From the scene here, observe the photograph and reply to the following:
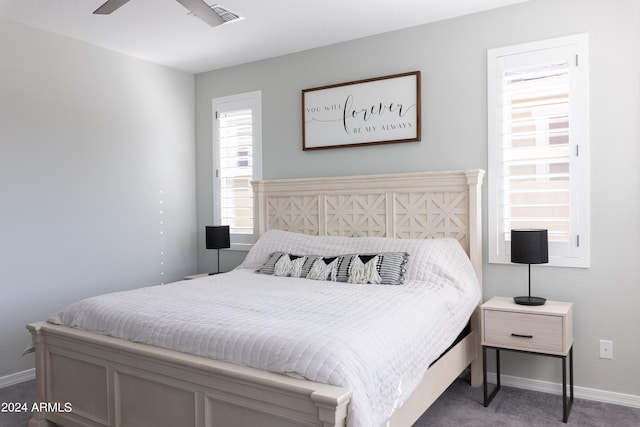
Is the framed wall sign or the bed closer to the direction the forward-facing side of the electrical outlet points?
the bed

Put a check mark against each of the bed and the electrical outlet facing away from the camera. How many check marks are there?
0

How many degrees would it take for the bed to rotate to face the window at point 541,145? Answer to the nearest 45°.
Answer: approximately 135° to its left

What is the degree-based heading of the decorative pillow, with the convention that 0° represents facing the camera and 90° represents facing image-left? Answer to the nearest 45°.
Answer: approximately 45°

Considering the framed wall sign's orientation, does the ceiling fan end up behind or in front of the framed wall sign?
in front

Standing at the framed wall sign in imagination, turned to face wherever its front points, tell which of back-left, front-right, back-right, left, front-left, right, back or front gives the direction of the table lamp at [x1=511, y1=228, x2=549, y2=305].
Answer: left

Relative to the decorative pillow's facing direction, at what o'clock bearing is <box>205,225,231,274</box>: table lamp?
The table lamp is roughly at 3 o'clock from the decorative pillow.

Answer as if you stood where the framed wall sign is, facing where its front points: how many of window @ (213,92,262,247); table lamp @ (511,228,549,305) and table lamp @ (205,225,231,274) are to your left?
1

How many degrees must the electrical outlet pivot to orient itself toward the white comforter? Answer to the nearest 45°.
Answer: approximately 45° to its right
